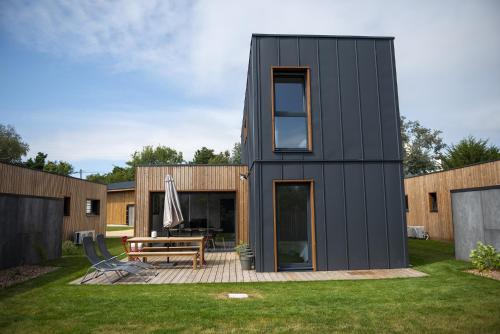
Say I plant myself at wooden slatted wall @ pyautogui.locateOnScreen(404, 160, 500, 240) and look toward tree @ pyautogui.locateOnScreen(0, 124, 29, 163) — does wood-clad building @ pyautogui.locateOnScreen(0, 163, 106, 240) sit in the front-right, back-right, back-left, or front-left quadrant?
front-left

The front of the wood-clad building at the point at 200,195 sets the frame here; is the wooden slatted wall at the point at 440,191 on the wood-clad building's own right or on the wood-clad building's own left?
on the wood-clad building's own left

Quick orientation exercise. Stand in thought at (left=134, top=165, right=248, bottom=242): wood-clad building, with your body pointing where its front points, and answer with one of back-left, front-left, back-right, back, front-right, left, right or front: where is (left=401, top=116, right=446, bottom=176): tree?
back-left

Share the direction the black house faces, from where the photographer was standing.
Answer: facing the viewer

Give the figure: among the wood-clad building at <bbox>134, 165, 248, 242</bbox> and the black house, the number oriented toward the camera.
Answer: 2

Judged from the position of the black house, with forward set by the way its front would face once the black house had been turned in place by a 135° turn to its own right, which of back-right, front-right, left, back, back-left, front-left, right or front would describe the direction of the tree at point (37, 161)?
front

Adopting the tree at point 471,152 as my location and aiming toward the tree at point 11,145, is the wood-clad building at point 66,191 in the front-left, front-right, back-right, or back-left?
front-left

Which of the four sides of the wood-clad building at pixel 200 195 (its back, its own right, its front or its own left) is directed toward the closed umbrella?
front

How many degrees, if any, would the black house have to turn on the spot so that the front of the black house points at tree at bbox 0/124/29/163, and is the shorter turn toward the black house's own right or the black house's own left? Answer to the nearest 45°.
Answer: approximately 135° to the black house's own right

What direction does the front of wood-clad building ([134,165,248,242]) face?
toward the camera

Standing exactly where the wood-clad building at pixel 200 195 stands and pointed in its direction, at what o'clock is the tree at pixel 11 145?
The tree is roughly at 5 o'clock from the wood-clad building.

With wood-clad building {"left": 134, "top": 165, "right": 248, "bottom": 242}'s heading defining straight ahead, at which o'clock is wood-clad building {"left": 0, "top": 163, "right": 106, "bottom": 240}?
wood-clad building {"left": 0, "top": 163, "right": 106, "bottom": 240} is roughly at 4 o'clock from wood-clad building {"left": 134, "top": 165, "right": 248, "bottom": 242}.
